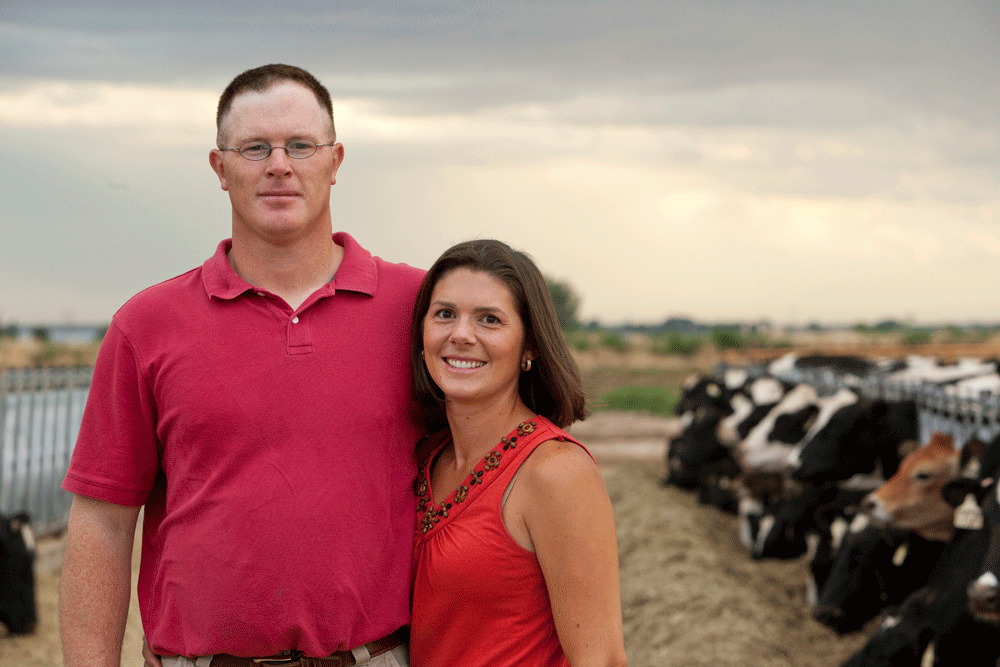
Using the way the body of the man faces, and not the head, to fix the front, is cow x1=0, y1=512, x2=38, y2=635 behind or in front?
behind

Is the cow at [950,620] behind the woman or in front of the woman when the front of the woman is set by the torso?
behind

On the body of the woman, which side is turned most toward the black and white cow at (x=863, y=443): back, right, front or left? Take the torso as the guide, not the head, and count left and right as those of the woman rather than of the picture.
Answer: back

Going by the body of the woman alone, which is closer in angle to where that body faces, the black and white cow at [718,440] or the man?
the man

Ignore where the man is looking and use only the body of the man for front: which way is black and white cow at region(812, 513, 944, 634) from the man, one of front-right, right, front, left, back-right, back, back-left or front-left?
back-left

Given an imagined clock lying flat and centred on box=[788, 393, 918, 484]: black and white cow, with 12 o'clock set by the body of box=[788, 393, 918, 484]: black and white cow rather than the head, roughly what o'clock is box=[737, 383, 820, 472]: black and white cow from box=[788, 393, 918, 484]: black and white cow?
box=[737, 383, 820, 472]: black and white cow is roughly at 2 o'clock from box=[788, 393, 918, 484]: black and white cow.

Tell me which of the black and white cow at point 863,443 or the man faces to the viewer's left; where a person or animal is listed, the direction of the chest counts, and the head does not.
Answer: the black and white cow

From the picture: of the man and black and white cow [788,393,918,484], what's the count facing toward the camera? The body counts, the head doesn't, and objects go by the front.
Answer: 1

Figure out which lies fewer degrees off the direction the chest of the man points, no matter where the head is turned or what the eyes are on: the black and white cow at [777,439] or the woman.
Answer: the woman

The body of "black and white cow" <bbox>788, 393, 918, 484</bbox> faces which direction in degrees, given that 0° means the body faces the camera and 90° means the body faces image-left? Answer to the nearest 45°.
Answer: approximately 90°

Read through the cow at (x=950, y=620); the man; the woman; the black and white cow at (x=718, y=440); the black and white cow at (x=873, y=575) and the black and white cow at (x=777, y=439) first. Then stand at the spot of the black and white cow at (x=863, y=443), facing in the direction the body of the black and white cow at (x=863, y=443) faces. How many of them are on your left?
4

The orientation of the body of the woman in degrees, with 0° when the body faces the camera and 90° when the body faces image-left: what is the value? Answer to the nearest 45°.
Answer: approximately 45°
